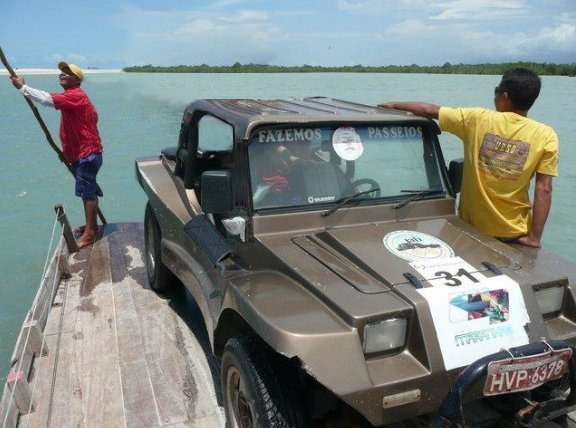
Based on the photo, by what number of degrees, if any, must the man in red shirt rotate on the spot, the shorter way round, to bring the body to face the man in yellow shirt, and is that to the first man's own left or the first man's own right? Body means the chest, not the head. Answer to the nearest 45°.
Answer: approximately 135° to the first man's own left

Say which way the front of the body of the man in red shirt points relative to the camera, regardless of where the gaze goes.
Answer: to the viewer's left
